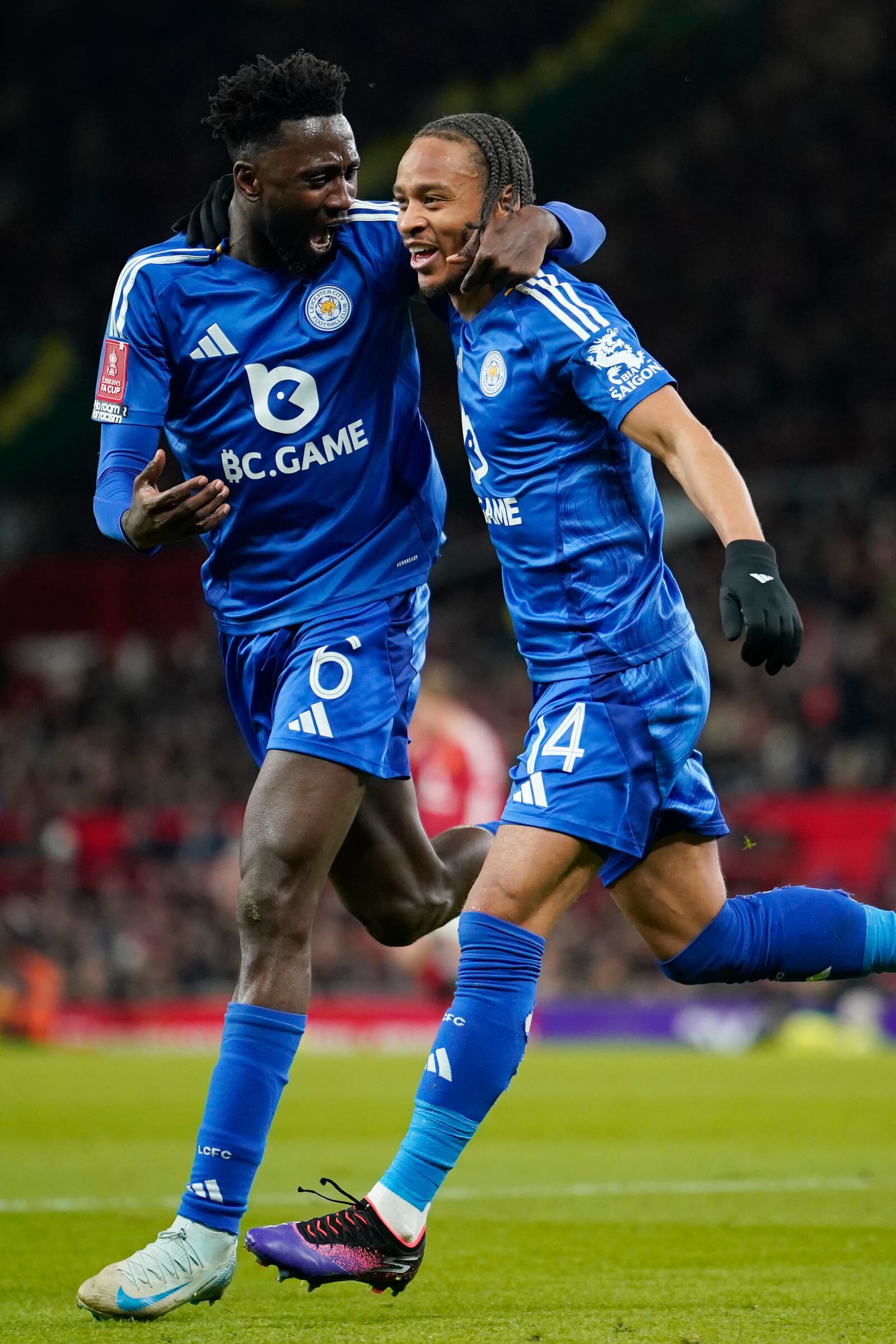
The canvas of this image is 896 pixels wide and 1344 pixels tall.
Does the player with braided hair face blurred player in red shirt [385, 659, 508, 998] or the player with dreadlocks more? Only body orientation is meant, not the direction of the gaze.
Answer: the player with dreadlocks

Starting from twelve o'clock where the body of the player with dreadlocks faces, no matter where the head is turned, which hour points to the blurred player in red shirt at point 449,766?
The blurred player in red shirt is roughly at 6 o'clock from the player with dreadlocks.

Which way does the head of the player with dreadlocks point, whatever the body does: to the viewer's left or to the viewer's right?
to the viewer's right

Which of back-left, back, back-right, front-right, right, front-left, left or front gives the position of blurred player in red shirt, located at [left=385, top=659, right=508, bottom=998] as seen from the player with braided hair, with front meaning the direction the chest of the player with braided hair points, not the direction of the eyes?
back-right

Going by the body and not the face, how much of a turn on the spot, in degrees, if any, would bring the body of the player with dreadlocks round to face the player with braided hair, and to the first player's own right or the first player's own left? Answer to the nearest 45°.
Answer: approximately 45° to the first player's own left

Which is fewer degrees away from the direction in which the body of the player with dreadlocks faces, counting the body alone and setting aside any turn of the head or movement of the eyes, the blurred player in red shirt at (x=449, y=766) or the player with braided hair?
the player with braided hair
